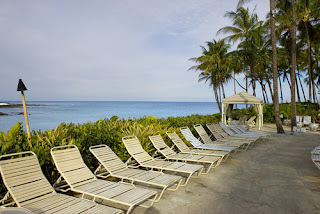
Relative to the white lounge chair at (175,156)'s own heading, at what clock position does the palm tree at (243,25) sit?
The palm tree is roughly at 8 o'clock from the white lounge chair.

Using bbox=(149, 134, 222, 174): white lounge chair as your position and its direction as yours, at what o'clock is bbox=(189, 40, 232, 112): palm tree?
The palm tree is roughly at 8 o'clock from the white lounge chair.

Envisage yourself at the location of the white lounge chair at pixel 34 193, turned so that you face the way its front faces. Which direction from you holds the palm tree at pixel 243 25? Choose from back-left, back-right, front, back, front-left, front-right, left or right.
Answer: left

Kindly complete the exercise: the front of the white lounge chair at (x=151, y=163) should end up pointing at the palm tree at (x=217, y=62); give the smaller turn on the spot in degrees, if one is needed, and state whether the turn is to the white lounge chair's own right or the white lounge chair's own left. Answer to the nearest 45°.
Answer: approximately 135° to the white lounge chair's own left

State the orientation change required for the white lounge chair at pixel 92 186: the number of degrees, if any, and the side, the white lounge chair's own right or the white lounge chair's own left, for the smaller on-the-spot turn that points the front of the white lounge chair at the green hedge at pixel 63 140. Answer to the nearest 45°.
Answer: approximately 180°

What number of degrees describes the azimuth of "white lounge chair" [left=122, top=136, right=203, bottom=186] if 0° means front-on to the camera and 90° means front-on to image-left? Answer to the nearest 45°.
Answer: approximately 315°

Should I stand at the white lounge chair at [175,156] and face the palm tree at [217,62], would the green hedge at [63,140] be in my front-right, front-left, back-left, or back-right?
back-left

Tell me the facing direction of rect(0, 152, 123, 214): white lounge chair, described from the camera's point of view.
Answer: facing the viewer and to the right of the viewer

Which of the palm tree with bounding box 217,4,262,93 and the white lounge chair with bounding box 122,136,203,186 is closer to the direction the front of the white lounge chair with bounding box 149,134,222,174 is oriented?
the white lounge chair

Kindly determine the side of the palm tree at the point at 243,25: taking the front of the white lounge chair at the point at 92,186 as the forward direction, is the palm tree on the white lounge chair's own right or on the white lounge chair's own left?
on the white lounge chair's own left

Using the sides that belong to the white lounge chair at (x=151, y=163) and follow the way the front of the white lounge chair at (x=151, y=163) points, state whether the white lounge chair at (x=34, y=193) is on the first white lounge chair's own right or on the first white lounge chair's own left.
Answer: on the first white lounge chair's own right

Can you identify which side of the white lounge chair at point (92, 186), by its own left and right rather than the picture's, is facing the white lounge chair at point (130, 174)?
left

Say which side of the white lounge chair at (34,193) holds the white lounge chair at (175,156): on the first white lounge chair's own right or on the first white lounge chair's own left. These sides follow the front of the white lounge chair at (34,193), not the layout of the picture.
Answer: on the first white lounge chair's own left

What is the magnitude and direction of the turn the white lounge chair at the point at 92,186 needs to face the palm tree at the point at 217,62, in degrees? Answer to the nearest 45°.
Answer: approximately 90° to its left
